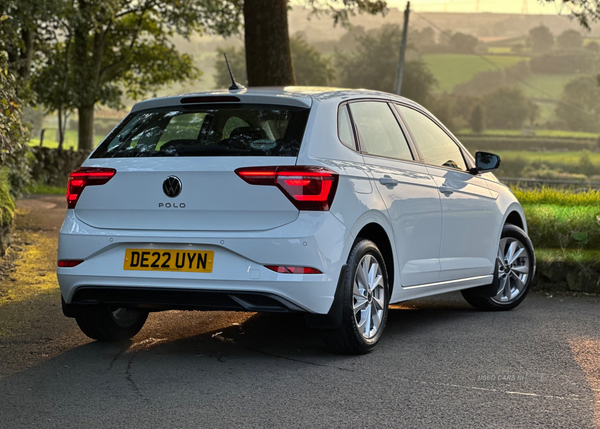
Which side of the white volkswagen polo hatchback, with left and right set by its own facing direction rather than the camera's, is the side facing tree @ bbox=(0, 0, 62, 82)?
left

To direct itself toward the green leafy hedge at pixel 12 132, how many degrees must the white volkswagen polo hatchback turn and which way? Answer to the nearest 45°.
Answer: approximately 90° to its left

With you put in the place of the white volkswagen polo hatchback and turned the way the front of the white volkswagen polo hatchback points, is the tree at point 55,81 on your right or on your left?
on your left

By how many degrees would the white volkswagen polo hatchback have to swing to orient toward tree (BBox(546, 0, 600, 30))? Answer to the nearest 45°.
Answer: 0° — it already faces it

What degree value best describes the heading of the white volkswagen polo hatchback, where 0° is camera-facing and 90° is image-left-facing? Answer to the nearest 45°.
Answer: approximately 225°

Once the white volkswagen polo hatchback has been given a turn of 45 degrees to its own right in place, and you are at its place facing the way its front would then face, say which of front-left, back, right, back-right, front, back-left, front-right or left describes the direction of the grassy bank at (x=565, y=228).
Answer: front-left

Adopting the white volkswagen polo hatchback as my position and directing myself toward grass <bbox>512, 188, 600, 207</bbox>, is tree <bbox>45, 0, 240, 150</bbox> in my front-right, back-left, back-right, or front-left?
front-left

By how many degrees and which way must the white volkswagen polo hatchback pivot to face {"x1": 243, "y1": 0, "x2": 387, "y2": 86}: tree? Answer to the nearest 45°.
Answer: approximately 45° to its left

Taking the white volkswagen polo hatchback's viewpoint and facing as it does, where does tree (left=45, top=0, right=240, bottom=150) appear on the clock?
The tree is roughly at 10 o'clock from the white volkswagen polo hatchback.
